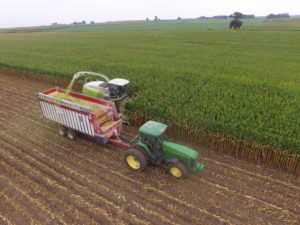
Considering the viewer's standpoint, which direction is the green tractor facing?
facing the viewer and to the right of the viewer
